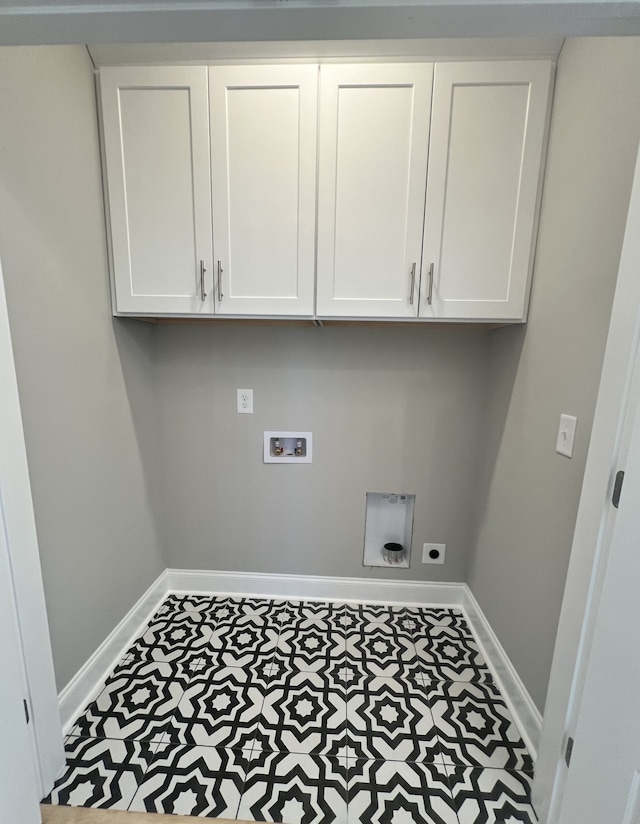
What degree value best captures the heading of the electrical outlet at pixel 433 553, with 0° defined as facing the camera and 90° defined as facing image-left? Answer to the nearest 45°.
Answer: approximately 0°

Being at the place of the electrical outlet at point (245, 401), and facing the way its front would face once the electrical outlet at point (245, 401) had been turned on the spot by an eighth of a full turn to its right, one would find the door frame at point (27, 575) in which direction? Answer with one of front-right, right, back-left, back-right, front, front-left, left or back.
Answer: front

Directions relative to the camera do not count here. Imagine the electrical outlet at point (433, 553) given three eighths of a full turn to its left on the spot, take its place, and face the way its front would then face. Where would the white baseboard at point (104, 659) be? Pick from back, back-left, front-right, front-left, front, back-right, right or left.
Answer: back

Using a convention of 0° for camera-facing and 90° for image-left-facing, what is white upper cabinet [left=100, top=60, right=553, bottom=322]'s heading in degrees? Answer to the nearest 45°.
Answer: approximately 0°

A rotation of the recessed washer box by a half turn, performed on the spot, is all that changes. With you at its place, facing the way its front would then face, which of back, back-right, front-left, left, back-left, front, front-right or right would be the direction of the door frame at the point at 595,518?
back-right

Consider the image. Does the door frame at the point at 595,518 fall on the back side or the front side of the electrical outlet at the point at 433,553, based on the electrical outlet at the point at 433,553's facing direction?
on the front side

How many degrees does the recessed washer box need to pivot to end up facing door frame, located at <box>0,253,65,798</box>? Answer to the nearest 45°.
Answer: approximately 45° to its right

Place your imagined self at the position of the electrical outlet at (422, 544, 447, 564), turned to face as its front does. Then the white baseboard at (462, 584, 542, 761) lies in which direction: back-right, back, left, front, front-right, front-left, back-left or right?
front-left

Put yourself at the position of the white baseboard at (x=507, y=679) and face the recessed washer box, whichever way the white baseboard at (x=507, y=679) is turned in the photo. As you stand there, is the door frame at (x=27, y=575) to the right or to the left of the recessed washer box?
left

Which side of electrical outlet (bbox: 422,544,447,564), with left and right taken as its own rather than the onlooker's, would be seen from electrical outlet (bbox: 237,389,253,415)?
right
